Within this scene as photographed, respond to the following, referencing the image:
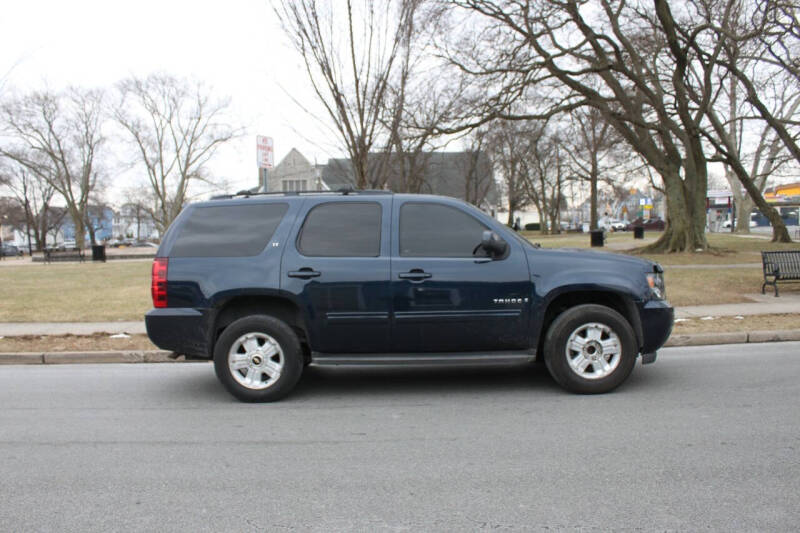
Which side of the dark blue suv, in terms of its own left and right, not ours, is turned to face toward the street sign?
left

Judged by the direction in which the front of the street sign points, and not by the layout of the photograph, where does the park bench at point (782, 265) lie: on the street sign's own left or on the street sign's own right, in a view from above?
on the street sign's own left

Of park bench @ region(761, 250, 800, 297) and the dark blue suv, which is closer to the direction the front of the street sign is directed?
the dark blue suv

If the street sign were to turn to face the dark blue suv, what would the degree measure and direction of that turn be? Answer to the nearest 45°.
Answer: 0° — it already faces it

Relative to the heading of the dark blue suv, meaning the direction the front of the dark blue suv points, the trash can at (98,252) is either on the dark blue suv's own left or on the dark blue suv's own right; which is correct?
on the dark blue suv's own left

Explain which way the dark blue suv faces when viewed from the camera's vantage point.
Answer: facing to the right of the viewer

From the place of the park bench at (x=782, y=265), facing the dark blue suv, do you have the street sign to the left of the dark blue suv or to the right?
right

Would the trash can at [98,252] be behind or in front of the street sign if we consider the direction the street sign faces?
behind

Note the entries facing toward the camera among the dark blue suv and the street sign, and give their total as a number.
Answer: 1

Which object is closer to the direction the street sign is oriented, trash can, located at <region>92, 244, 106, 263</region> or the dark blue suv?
the dark blue suv

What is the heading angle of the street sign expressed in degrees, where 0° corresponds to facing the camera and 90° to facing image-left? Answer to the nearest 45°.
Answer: approximately 0°

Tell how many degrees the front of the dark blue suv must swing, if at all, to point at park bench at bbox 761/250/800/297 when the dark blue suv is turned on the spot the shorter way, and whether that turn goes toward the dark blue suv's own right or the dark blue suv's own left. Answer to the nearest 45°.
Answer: approximately 45° to the dark blue suv's own left

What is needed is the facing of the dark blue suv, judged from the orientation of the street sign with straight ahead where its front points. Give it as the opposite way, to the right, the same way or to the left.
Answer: to the left
